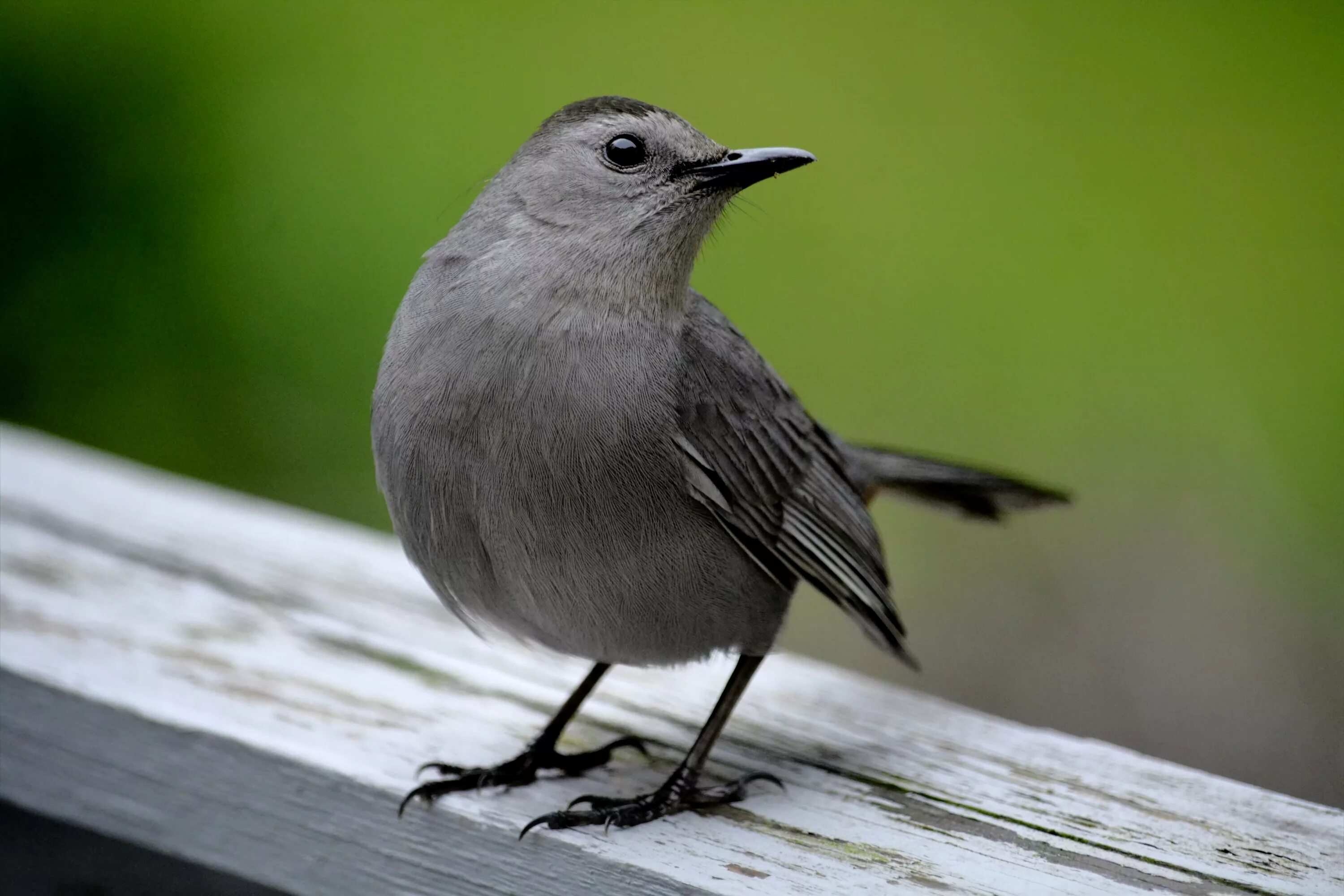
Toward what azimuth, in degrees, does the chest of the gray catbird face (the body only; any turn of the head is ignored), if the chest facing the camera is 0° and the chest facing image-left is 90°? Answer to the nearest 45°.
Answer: approximately 45°
